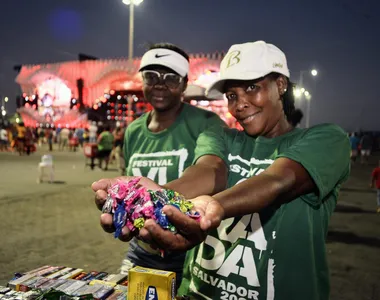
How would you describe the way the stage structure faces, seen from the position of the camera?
facing the viewer

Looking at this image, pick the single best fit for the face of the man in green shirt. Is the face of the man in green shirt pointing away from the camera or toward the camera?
toward the camera

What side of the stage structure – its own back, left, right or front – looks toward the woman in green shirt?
front

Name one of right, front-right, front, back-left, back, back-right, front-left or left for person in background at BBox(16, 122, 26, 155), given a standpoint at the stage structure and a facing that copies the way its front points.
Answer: front

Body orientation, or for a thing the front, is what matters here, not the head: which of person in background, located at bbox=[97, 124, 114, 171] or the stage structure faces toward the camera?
the stage structure

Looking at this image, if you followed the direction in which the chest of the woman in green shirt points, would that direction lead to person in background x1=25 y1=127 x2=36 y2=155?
no

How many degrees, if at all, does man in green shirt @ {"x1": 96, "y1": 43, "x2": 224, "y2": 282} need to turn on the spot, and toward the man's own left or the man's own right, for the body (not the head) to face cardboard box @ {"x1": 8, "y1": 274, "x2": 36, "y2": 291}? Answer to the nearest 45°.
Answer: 0° — they already face it
